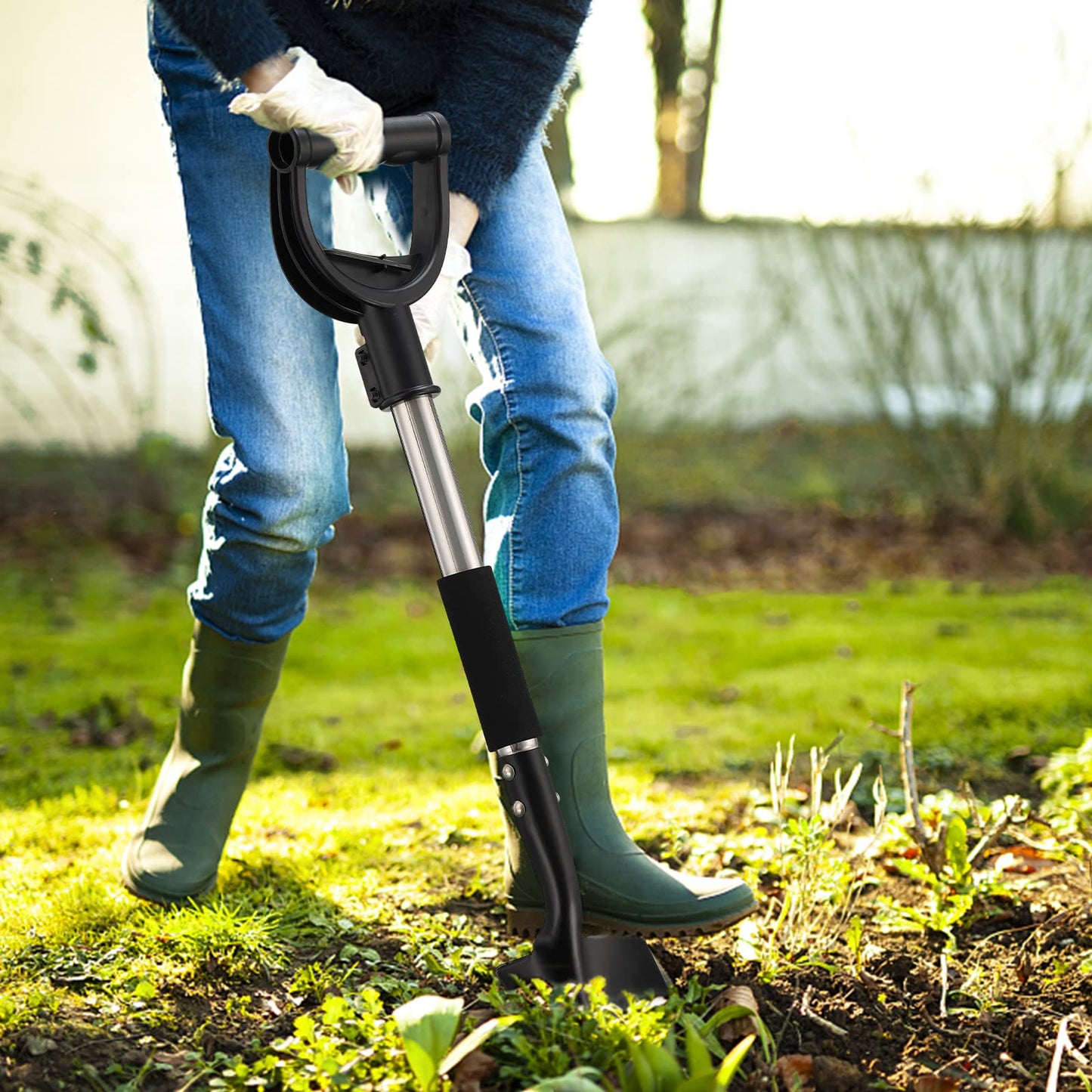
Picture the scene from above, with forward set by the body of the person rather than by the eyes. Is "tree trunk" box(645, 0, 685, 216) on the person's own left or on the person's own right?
on the person's own left

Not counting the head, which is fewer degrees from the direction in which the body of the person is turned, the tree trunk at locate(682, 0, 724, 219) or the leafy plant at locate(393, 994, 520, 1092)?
the leafy plant

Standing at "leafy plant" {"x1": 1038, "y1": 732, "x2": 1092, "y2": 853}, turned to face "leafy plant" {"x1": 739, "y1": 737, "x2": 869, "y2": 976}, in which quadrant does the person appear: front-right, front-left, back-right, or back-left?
front-right

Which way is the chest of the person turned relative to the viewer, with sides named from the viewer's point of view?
facing the viewer and to the right of the viewer

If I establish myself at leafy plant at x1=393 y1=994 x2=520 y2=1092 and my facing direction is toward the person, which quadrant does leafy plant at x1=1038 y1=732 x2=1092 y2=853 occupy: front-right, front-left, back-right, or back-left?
front-right
